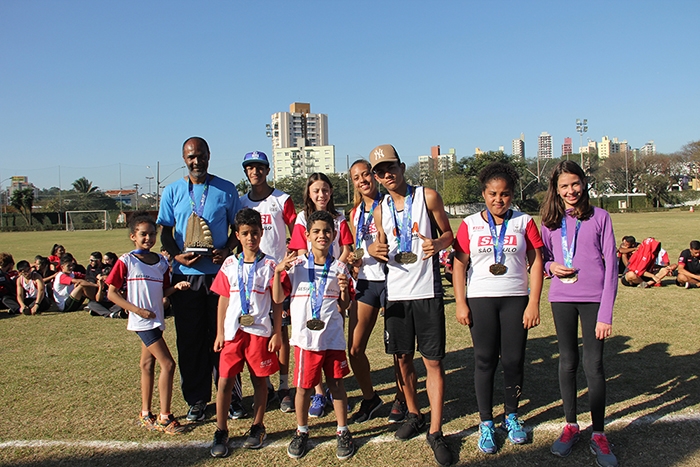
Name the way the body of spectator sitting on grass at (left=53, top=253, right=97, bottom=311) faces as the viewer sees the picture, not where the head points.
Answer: to the viewer's right

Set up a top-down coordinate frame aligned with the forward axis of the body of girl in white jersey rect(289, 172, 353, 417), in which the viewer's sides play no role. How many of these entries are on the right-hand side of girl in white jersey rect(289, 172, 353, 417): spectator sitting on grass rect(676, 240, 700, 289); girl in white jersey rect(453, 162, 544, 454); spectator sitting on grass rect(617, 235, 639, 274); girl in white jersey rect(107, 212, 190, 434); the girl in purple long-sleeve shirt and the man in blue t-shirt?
2

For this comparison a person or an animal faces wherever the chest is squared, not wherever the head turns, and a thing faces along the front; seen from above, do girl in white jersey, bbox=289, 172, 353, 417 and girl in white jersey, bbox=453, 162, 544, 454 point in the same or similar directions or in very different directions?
same or similar directions

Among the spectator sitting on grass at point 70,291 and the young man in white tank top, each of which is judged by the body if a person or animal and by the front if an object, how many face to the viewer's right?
1

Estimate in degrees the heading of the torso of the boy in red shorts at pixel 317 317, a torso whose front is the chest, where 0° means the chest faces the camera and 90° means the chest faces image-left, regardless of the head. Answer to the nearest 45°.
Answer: approximately 0°

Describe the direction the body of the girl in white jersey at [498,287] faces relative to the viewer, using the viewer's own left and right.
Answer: facing the viewer

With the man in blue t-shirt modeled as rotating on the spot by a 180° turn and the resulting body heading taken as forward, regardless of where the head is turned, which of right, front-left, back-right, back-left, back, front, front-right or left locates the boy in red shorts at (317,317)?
back-right

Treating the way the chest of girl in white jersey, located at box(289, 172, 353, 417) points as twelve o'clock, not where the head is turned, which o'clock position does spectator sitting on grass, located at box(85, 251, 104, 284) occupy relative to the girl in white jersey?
The spectator sitting on grass is roughly at 5 o'clock from the girl in white jersey.

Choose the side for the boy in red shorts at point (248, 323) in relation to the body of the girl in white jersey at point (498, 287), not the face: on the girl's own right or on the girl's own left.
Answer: on the girl's own right

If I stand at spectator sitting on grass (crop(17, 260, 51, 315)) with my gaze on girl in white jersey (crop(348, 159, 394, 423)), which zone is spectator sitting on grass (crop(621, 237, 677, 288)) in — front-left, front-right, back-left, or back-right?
front-left

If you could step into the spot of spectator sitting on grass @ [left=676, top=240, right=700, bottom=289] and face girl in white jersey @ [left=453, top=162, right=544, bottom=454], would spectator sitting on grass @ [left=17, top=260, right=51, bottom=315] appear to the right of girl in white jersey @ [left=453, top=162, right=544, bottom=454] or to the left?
right

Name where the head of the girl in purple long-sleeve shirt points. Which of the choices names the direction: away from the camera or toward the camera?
toward the camera

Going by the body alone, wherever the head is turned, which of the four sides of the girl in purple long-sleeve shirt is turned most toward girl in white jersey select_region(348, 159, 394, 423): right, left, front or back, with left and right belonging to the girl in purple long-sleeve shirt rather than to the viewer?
right

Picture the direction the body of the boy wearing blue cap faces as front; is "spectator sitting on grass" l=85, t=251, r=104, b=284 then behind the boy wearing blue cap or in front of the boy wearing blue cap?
behind
